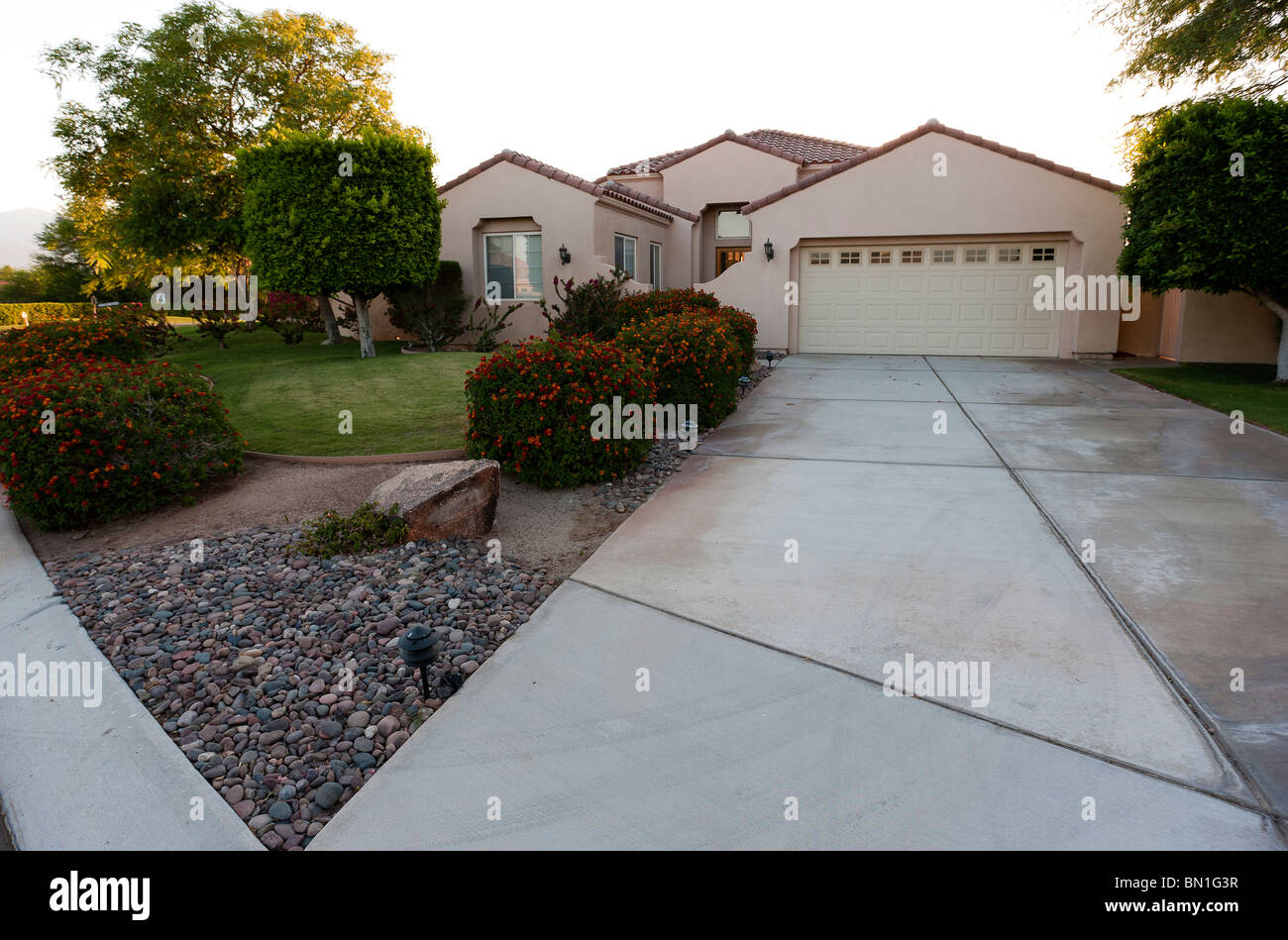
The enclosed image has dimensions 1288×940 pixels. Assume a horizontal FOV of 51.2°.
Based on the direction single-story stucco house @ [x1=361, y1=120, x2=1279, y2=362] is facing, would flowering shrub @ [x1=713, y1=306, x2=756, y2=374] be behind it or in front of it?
in front

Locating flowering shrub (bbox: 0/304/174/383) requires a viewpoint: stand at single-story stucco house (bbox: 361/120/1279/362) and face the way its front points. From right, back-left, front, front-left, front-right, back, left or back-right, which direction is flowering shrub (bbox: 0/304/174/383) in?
front-right

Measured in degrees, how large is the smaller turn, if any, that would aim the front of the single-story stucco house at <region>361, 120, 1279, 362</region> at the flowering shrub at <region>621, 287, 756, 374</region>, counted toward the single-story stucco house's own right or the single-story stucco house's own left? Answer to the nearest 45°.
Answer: approximately 45° to the single-story stucco house's own right

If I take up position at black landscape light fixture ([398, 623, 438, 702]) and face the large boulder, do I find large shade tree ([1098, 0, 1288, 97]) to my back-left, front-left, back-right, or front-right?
front-right

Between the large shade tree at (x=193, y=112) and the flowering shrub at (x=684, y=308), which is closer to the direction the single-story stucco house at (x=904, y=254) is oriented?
the flowering shrub

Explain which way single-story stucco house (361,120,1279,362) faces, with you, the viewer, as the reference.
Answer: facing the viewer

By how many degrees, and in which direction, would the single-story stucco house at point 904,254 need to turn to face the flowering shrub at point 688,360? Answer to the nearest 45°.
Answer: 0° — it already faces it

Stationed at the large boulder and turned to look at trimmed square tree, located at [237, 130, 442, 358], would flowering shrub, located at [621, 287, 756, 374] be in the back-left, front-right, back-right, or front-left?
front-right

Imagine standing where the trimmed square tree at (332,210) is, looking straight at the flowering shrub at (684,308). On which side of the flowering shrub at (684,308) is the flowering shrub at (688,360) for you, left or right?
right

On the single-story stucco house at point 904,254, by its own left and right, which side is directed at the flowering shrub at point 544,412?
front

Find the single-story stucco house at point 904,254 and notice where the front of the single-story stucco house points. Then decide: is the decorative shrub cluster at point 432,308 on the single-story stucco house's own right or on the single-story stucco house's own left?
on the single-story stucco house's own right

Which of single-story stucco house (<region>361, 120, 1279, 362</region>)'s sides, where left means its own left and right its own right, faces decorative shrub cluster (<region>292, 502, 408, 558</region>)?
front
